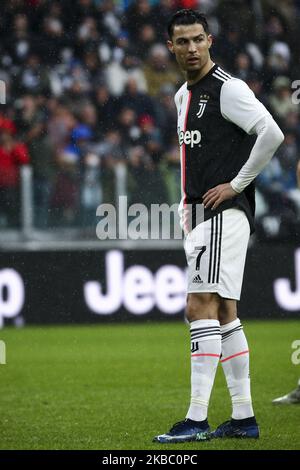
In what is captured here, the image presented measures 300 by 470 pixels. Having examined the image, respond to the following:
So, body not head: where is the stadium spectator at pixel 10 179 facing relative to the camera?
toward the camera

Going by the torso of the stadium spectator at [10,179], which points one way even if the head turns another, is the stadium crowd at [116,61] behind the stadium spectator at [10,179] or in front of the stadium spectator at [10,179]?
behind

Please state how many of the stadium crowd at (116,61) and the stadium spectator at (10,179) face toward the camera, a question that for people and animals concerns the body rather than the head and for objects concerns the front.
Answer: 2

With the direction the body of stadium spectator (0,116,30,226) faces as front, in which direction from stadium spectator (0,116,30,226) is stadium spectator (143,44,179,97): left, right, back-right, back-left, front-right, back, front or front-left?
back-left

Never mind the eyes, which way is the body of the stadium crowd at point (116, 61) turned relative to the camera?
toward the camera
